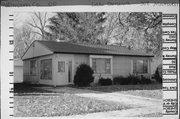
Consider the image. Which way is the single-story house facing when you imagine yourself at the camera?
facing the viewer and to the right of the viewer
